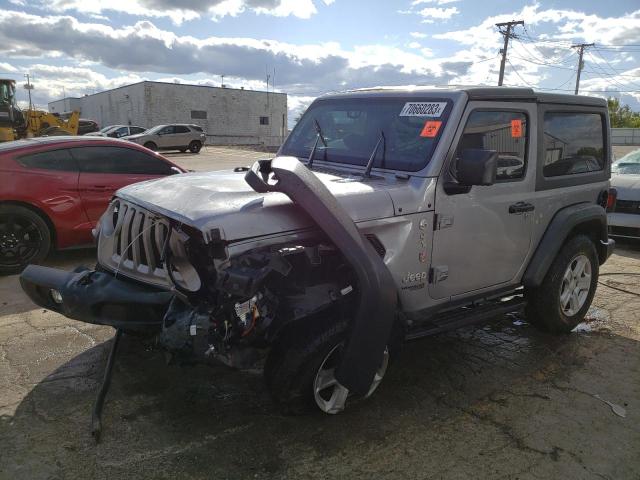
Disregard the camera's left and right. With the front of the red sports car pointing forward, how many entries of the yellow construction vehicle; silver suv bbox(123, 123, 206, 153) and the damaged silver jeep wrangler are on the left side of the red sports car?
2

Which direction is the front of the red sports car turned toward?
to the viewer's right

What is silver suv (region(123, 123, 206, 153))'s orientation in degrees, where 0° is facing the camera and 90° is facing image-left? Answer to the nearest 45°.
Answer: approximately 90°

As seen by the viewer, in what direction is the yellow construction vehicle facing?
to the viewer's right

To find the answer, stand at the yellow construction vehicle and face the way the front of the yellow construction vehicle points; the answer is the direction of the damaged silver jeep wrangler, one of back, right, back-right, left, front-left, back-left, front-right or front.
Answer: right

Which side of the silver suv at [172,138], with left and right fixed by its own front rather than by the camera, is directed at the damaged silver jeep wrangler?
left

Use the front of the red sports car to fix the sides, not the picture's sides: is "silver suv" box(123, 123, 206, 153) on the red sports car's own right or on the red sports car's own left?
on the red sports car's own left

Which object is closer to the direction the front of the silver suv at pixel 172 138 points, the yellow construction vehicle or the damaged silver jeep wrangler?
the yellow construction vehicle

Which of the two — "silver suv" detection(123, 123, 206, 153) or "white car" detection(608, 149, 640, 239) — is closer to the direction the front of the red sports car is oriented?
the white car
